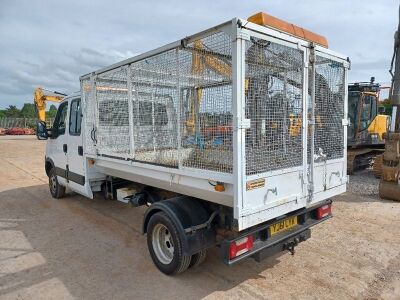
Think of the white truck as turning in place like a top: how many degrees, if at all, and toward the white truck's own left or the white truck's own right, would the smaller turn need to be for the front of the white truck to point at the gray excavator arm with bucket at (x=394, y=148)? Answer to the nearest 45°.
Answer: approximately 90° to the white truck's own right

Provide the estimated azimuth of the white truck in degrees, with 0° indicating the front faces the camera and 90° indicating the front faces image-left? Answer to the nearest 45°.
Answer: approximately 135°

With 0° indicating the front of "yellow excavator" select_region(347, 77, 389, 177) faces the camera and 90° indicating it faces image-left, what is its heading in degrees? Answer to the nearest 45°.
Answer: approximately 45°

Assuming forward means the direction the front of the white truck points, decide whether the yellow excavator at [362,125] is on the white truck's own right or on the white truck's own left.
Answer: on the white truck's own right
